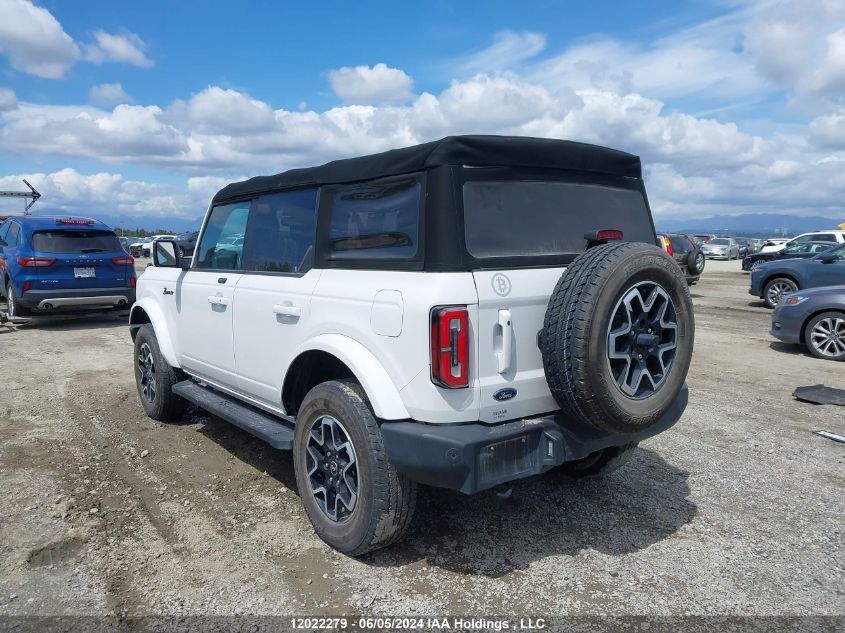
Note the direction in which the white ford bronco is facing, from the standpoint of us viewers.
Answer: facing away from the viewer and to the left of the viewer

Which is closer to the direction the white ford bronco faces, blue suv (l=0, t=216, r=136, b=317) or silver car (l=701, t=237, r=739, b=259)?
the blue suv

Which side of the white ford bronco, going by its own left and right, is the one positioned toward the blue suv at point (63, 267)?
front

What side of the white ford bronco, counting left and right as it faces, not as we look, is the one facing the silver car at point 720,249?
right
